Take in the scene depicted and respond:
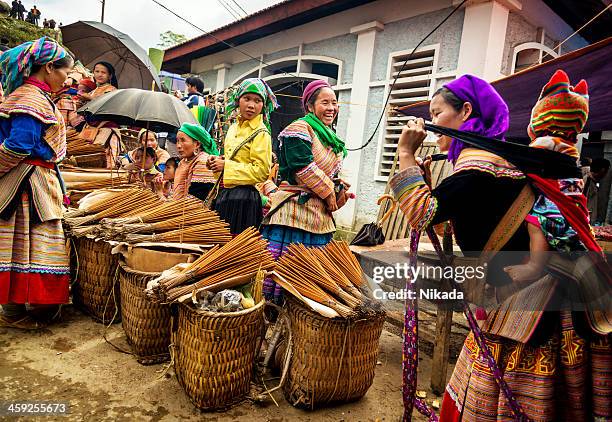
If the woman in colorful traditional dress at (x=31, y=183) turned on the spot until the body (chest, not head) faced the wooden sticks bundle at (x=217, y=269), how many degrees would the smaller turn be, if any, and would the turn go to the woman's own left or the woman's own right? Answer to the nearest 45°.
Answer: approximately 45° to the woman's own right

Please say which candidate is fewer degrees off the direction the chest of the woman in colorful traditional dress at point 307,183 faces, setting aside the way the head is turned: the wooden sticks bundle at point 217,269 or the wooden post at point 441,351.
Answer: the wooden post

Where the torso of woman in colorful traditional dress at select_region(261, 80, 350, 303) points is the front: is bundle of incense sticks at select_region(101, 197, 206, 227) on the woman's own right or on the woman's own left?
on the woman's own right

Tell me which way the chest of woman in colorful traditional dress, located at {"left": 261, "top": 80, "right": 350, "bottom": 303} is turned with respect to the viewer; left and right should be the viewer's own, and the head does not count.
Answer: facing the viewer and to the right of the viewer

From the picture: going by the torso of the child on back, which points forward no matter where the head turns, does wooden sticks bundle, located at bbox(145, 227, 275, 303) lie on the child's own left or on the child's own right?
on the child's own left

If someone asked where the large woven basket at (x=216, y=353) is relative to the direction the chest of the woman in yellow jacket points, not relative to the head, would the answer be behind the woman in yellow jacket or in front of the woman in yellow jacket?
in front

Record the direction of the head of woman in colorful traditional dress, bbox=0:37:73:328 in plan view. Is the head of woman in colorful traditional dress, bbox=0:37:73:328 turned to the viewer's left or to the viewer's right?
to the viewer's right

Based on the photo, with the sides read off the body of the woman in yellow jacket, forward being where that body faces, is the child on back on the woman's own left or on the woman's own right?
on the woman's own left

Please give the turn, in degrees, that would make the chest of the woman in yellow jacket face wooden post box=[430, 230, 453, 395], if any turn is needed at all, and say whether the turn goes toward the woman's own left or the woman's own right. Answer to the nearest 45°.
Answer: approximately 90° to the woman's own left

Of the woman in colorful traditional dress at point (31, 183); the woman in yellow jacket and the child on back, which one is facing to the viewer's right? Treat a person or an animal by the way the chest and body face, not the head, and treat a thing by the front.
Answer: the woman in colorful traditional dress

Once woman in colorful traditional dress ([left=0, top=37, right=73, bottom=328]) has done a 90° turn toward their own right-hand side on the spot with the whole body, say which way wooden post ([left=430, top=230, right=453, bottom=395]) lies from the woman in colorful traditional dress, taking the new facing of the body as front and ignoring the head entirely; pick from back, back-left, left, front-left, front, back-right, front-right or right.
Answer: front-left

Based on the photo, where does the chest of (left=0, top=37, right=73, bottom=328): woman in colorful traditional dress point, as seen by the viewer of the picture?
to the viewer's right

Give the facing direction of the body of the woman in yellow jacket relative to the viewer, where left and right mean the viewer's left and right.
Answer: facing the viewer and to the left of the viewer

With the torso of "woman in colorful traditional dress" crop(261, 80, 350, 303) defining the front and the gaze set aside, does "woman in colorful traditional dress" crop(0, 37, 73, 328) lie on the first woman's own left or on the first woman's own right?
on the first woman's own right
